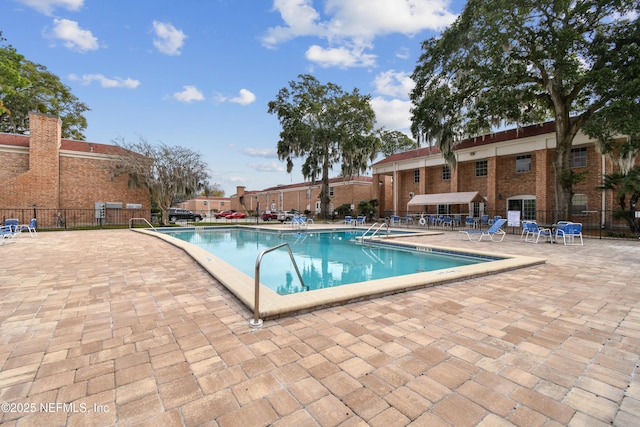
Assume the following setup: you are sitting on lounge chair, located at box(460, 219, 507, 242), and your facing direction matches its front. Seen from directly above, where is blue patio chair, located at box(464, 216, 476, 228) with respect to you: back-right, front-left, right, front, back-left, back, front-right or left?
right

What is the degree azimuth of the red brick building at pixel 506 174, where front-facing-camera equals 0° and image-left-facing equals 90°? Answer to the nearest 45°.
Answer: approximately 45°

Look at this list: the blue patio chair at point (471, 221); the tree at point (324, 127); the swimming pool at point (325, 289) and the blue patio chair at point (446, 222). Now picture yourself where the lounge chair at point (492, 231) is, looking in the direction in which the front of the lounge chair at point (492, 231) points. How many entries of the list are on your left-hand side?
1

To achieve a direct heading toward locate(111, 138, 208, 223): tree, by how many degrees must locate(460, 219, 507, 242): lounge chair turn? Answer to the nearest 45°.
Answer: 0° — it already faces it

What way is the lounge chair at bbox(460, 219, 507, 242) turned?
to the viewer's left
